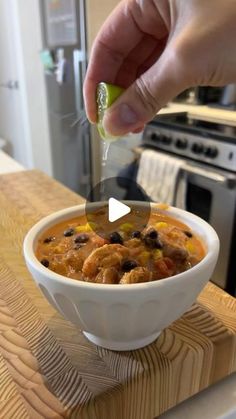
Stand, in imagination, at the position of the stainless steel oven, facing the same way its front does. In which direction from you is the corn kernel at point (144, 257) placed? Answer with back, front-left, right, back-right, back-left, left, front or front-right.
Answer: front-left

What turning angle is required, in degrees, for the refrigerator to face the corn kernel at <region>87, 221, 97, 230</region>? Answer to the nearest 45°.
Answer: approximately 45° to its left

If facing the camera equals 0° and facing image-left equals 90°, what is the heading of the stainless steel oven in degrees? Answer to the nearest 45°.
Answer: approximately 45°

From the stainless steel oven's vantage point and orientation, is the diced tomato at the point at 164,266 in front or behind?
in front

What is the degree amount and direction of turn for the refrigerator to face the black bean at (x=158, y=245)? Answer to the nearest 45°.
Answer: approximately 45° to its left

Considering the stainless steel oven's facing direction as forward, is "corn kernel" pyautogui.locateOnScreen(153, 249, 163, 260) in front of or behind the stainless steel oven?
in front

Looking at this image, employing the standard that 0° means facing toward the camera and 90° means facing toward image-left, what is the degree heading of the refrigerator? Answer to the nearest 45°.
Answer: approximately 45°

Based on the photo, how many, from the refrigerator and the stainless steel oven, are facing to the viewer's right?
0

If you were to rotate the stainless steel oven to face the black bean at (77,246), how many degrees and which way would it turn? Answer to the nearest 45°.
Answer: approximately 45° to its left
